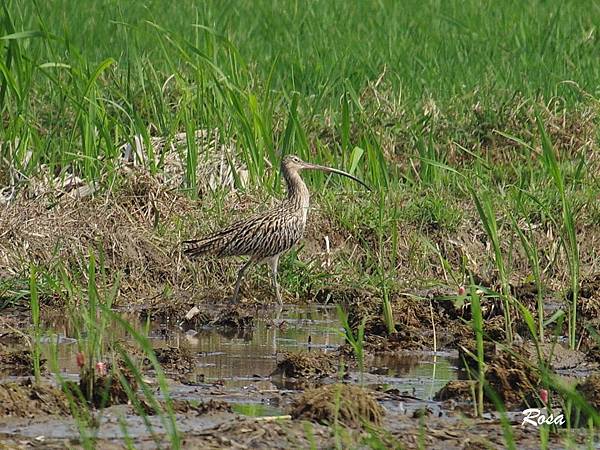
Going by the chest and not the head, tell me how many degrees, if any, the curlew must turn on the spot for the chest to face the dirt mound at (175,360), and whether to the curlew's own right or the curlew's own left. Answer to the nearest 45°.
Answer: approximately 90° to the curlew's own right

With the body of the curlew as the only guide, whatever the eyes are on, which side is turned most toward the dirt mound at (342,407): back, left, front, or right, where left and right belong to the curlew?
right

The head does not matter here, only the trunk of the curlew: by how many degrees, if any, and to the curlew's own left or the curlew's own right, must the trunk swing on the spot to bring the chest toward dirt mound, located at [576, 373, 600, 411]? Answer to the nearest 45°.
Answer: approximately 45° to the curlew's own right

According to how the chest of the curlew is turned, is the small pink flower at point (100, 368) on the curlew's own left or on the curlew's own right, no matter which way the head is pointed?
on the curlew's own right

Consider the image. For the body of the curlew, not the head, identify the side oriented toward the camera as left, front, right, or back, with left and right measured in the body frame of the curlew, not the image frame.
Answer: right

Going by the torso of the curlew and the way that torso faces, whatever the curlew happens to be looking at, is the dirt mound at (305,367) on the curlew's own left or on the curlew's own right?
on the curlew's own right
